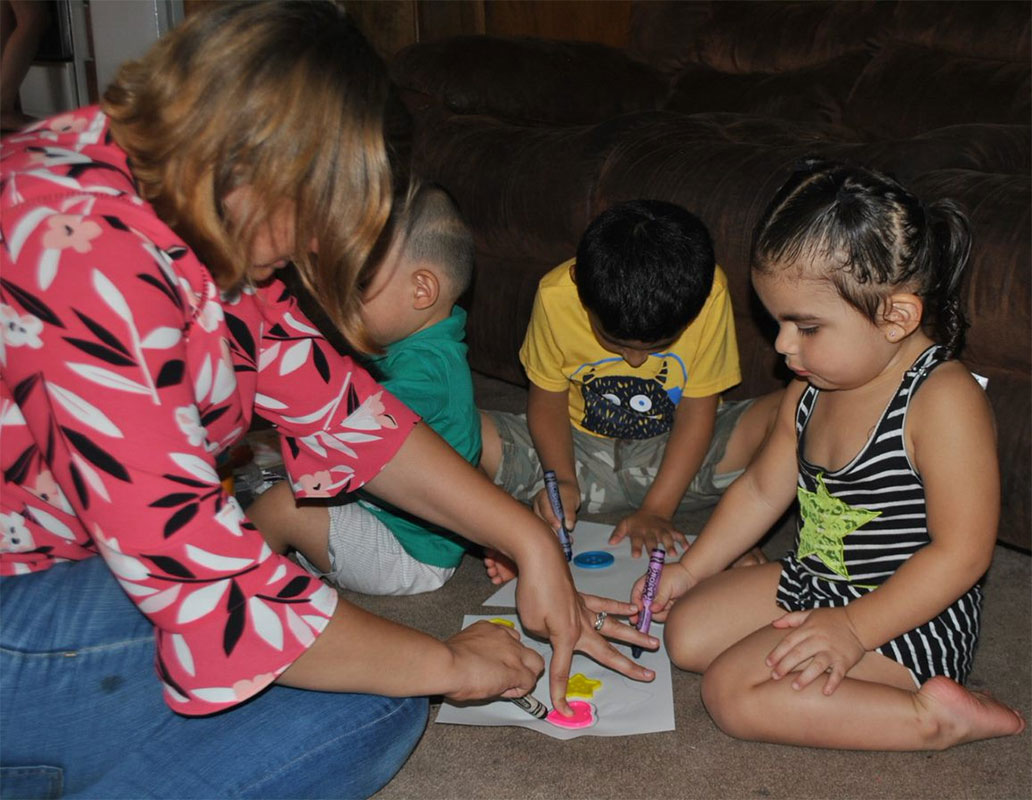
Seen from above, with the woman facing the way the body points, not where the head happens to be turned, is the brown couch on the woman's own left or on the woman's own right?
on the woman's own left

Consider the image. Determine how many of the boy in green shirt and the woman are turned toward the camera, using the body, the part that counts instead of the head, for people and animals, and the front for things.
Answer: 0

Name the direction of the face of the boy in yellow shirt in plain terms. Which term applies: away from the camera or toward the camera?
toward the camera

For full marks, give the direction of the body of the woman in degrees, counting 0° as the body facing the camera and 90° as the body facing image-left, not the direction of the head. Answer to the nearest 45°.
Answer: approximately 270°

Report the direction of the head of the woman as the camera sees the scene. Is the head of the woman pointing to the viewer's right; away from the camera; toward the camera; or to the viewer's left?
to the viewer's right

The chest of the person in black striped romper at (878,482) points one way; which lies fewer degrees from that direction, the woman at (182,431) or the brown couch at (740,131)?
the woman

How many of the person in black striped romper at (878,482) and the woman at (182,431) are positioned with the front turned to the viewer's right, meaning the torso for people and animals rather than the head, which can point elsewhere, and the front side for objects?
1

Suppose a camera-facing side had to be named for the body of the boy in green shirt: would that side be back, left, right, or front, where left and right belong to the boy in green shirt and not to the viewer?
left

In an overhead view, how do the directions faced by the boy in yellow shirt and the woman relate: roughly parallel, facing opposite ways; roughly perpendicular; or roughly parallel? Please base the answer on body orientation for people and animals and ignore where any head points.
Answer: roughly perpendicular

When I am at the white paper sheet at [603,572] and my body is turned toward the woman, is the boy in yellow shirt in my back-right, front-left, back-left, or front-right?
back-right

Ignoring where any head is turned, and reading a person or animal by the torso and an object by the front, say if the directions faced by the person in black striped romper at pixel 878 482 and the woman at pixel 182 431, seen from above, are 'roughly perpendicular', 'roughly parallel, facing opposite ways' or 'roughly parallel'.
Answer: roughly parallel, facing opposite ways

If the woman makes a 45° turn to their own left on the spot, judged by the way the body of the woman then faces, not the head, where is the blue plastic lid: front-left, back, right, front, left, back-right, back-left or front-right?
front

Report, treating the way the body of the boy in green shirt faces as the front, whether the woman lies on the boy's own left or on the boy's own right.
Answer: on the boy's own left

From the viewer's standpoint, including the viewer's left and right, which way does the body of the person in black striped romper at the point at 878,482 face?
facing the viewer and to the left of the viewer
